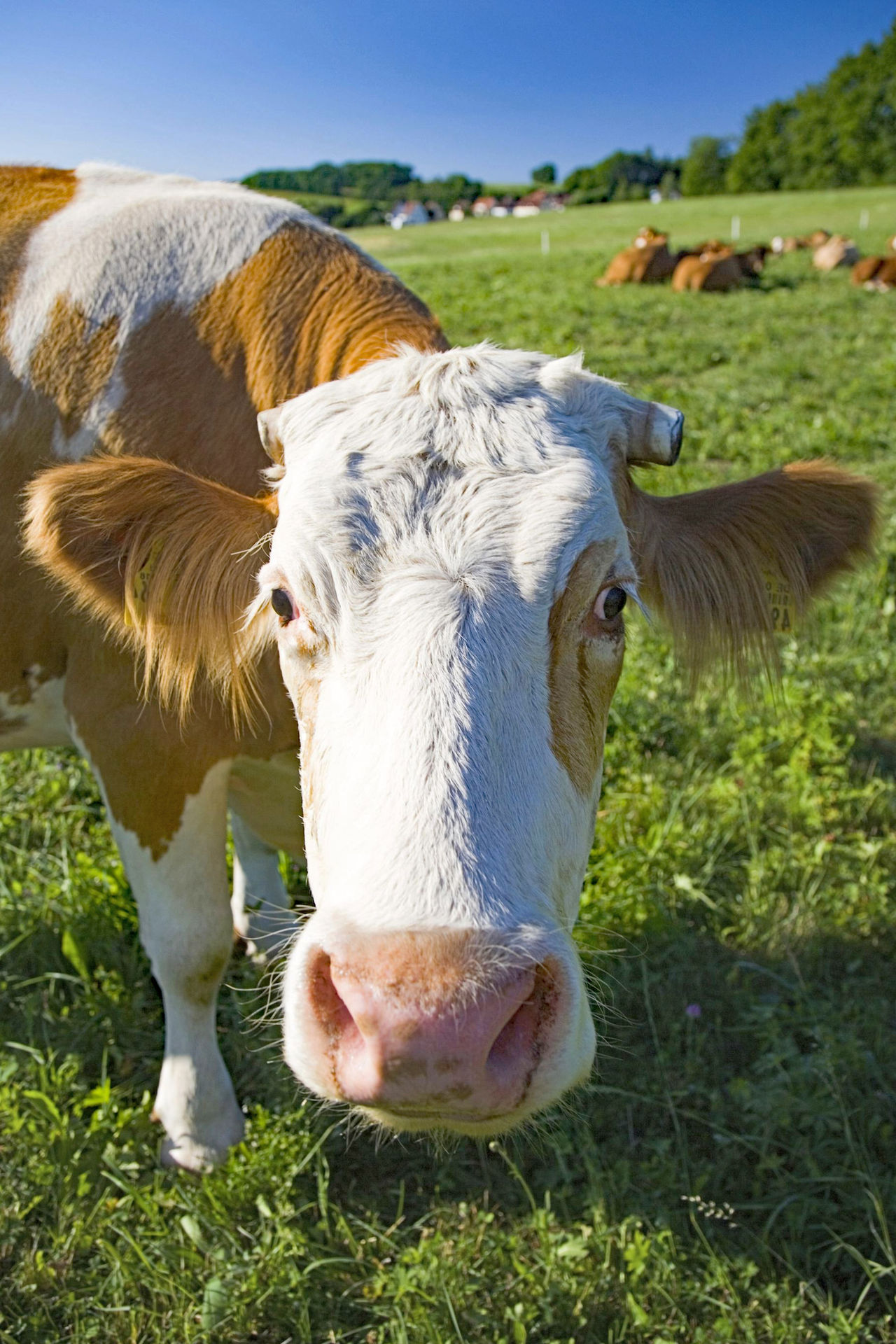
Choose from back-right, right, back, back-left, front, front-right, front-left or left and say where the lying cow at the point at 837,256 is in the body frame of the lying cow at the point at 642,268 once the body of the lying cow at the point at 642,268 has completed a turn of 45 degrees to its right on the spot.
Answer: left

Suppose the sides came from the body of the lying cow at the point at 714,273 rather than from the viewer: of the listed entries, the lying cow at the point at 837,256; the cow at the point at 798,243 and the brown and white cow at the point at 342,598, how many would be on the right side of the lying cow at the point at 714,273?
1

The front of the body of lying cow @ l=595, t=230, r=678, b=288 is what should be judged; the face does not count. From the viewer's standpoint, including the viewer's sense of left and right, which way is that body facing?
facing to the right of the viewer

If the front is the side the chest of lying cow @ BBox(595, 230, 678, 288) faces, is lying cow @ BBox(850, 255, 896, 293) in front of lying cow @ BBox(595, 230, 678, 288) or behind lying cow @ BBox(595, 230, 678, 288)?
in front

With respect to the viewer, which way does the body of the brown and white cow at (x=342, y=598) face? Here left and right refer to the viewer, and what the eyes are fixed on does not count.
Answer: facing the viewer and to the right of the viewer

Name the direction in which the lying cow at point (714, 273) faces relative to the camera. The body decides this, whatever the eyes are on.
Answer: to the viewer's right

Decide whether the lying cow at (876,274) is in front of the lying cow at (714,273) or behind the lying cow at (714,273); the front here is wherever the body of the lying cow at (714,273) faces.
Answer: in front
